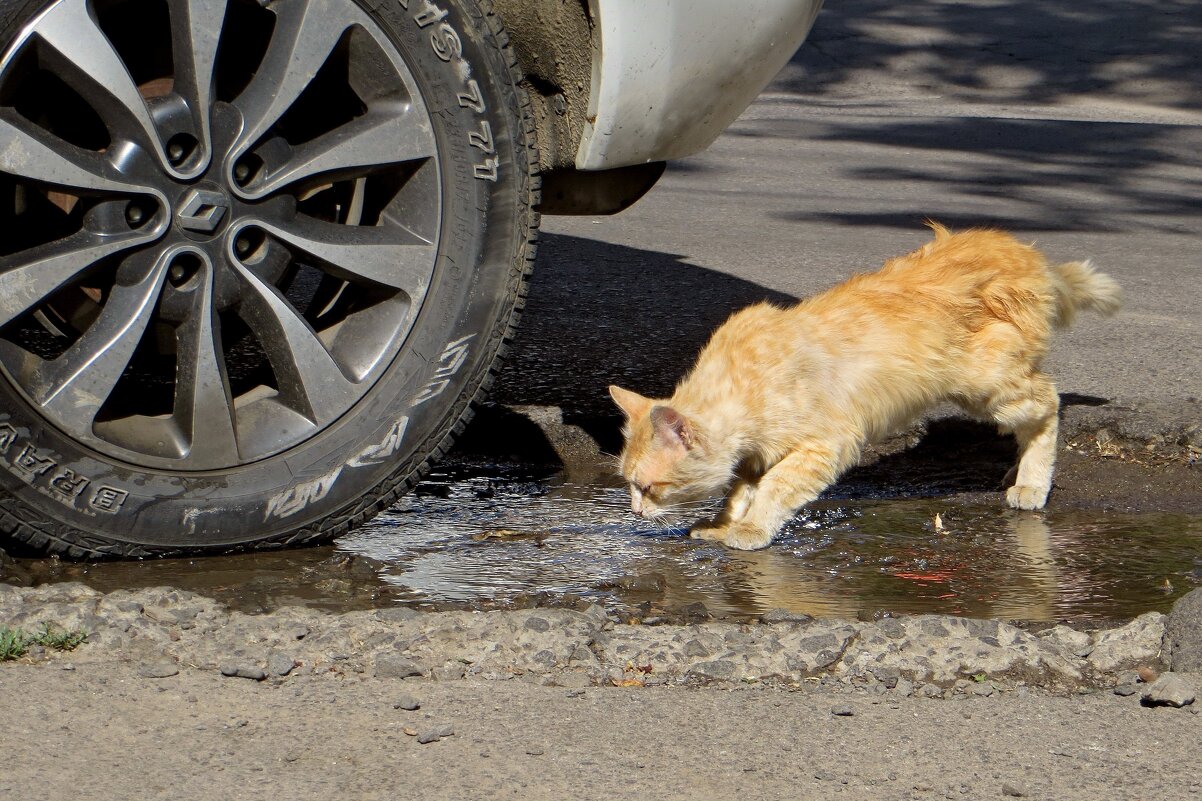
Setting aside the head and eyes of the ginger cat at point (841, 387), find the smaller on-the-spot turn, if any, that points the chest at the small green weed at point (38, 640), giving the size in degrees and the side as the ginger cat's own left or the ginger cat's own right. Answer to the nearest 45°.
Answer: approximately 45° to the ginger cat's own left

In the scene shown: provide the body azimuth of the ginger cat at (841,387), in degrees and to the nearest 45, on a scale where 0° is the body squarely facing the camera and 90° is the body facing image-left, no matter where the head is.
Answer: approximately 90°

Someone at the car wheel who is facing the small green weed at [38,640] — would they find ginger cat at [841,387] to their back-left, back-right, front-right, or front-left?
back-left

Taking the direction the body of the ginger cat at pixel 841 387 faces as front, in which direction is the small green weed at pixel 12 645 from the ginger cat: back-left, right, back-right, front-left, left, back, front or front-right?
front-left
